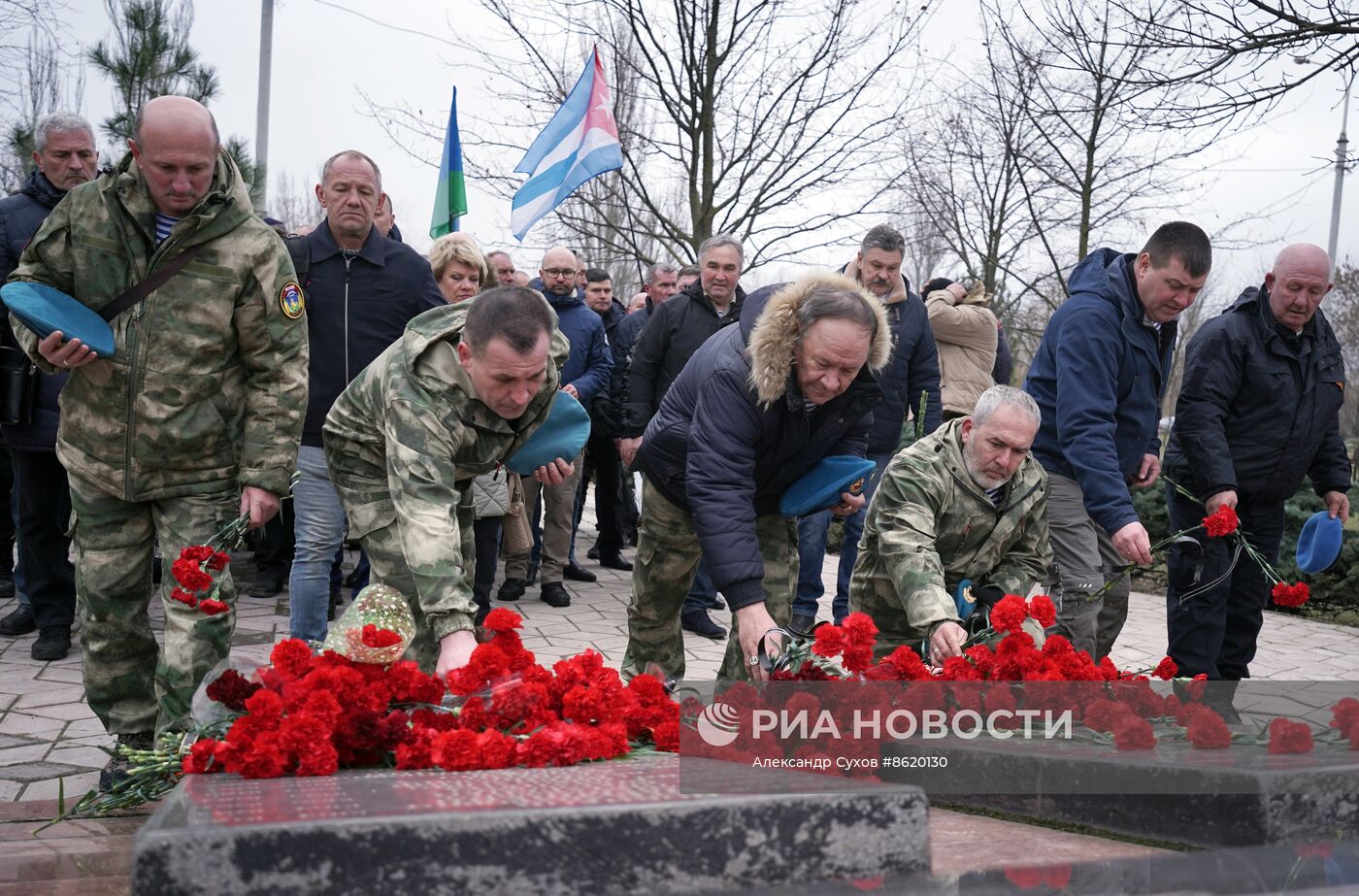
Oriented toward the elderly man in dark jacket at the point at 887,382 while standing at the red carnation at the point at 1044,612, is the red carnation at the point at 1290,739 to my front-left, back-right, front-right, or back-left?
back-right

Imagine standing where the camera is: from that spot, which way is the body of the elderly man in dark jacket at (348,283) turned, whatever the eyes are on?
toward the camera

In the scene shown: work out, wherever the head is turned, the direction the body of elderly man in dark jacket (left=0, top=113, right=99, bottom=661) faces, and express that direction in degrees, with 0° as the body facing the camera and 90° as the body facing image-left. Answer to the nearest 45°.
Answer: approximately 315°

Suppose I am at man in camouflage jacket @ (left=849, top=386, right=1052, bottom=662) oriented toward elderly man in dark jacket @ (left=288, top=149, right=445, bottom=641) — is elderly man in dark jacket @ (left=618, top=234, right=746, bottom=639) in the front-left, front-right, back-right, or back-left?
front-right

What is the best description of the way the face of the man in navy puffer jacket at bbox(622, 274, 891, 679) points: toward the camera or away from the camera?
toward the camera

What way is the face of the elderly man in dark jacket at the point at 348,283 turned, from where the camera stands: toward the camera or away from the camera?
toward the camera

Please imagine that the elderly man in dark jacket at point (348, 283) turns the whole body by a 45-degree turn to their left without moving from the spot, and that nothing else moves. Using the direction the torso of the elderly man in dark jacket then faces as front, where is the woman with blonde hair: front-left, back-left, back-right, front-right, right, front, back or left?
left

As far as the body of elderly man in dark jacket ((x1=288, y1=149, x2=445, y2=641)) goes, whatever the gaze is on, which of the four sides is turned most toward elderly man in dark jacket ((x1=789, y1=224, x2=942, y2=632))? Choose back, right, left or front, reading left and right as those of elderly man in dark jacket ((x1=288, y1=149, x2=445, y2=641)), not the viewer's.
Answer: left
